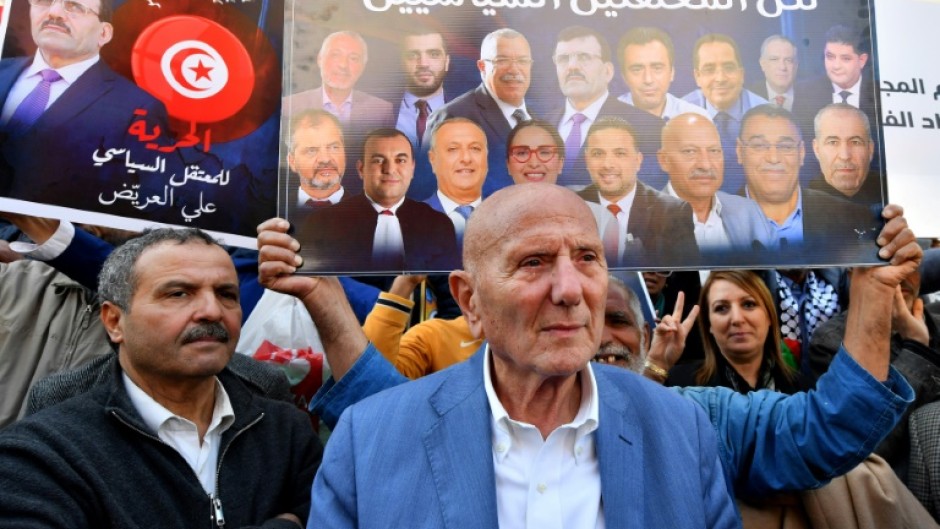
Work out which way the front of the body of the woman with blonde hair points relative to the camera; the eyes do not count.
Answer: toward the camera
